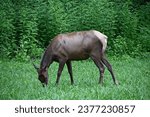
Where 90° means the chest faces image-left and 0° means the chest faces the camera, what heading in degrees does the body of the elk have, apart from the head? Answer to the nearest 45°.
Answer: approximately 90°
